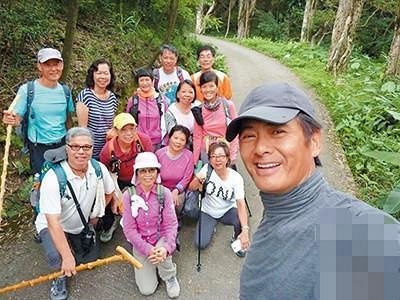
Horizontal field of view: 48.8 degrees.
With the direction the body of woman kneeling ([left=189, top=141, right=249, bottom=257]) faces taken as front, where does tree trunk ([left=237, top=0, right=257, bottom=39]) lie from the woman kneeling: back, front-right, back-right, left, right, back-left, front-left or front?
back

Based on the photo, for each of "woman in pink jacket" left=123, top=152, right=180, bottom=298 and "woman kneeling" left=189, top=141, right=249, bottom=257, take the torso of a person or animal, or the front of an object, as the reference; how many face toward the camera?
2

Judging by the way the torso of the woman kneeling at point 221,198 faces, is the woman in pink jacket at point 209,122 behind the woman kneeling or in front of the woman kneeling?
behind

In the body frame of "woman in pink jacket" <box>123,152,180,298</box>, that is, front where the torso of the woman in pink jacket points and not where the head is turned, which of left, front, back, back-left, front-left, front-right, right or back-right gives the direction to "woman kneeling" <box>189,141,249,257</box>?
back-left

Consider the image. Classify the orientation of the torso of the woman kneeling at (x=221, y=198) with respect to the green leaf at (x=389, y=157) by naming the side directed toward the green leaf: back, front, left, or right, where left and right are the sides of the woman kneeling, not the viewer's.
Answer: left

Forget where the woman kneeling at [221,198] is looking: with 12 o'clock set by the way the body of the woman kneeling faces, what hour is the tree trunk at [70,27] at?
The tree trunk is roughly at 4 o'clock from the woman kneeling.

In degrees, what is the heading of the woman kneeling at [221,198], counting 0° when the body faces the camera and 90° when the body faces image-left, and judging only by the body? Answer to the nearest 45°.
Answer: approximately 0°
